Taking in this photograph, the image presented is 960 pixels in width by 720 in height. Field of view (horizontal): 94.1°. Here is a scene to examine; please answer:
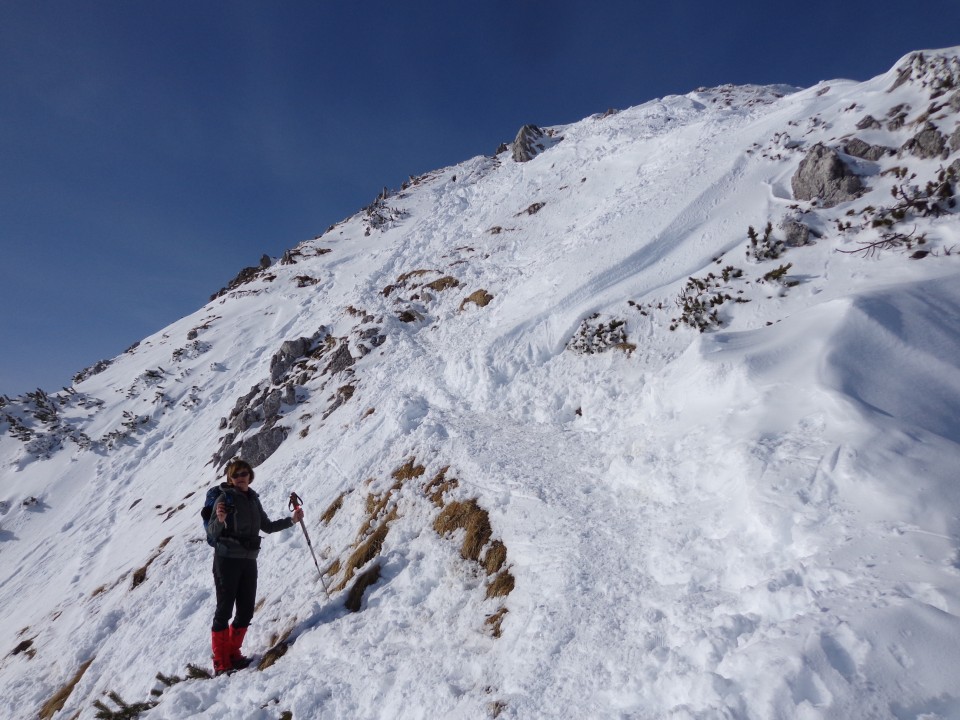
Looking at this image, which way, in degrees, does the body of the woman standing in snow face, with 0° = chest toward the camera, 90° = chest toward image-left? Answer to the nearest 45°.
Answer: approximately 315°

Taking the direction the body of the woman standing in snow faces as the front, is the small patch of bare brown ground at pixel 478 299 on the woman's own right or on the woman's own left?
on the woman's own left

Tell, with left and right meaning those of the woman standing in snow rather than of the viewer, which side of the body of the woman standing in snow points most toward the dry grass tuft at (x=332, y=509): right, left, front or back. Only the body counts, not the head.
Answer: left

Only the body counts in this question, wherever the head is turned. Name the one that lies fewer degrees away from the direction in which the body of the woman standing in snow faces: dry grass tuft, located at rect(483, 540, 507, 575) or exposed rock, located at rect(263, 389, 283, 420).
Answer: the dry grass tuft

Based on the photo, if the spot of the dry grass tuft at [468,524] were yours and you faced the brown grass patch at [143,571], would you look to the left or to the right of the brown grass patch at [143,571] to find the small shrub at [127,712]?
left

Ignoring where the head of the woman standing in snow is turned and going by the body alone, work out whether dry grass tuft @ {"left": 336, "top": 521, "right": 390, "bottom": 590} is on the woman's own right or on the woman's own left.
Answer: on the woman's own left

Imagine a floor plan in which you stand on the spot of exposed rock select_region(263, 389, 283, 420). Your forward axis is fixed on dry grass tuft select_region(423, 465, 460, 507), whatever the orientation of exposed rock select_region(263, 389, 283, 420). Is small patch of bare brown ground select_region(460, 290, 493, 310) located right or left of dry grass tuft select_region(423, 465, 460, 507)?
left

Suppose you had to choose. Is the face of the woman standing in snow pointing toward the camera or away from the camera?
toward the camera

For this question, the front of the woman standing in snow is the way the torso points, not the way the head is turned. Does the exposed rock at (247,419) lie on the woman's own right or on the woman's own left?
on the woman's own left

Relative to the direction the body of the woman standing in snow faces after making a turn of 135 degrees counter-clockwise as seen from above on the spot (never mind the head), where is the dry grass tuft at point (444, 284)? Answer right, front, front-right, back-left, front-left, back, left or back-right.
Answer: front-right
